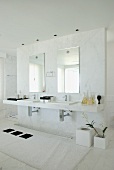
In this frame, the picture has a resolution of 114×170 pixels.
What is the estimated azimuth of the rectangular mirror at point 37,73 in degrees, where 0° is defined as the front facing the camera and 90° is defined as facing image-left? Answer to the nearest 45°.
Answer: approximately 45°

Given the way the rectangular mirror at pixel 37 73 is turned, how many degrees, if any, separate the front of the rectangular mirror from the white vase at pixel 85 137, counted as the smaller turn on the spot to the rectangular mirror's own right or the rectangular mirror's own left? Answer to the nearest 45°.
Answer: approximately 90° to the rectangular mirror's own left

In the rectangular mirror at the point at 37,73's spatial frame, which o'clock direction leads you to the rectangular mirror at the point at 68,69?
the rectangular mirror at the point at 68,69 is roughly at 9 o'clock from the rectangular mirror at the point at 37,73.

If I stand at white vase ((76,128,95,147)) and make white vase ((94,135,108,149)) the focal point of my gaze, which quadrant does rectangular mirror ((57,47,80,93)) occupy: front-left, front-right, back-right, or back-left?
back-left

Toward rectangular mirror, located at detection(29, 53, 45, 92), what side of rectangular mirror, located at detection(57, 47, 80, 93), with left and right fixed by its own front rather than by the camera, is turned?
right

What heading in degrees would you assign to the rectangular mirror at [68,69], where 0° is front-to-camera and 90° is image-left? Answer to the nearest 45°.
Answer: approximately 45°

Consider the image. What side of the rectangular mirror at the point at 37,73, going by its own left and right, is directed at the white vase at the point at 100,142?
left

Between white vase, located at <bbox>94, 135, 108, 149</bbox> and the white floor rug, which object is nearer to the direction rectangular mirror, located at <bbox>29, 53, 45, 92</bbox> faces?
the white floor rug
